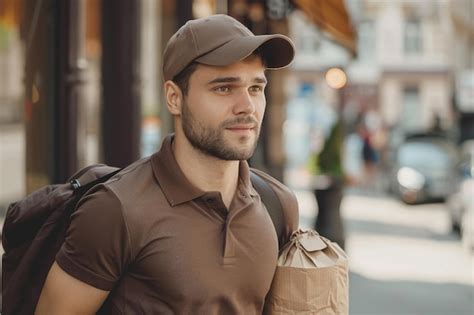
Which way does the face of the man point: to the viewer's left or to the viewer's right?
to the viewer's right

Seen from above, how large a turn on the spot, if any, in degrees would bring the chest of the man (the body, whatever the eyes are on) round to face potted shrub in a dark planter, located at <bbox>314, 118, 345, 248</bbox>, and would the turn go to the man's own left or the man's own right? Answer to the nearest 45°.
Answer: approximately 135° to the man's own left
